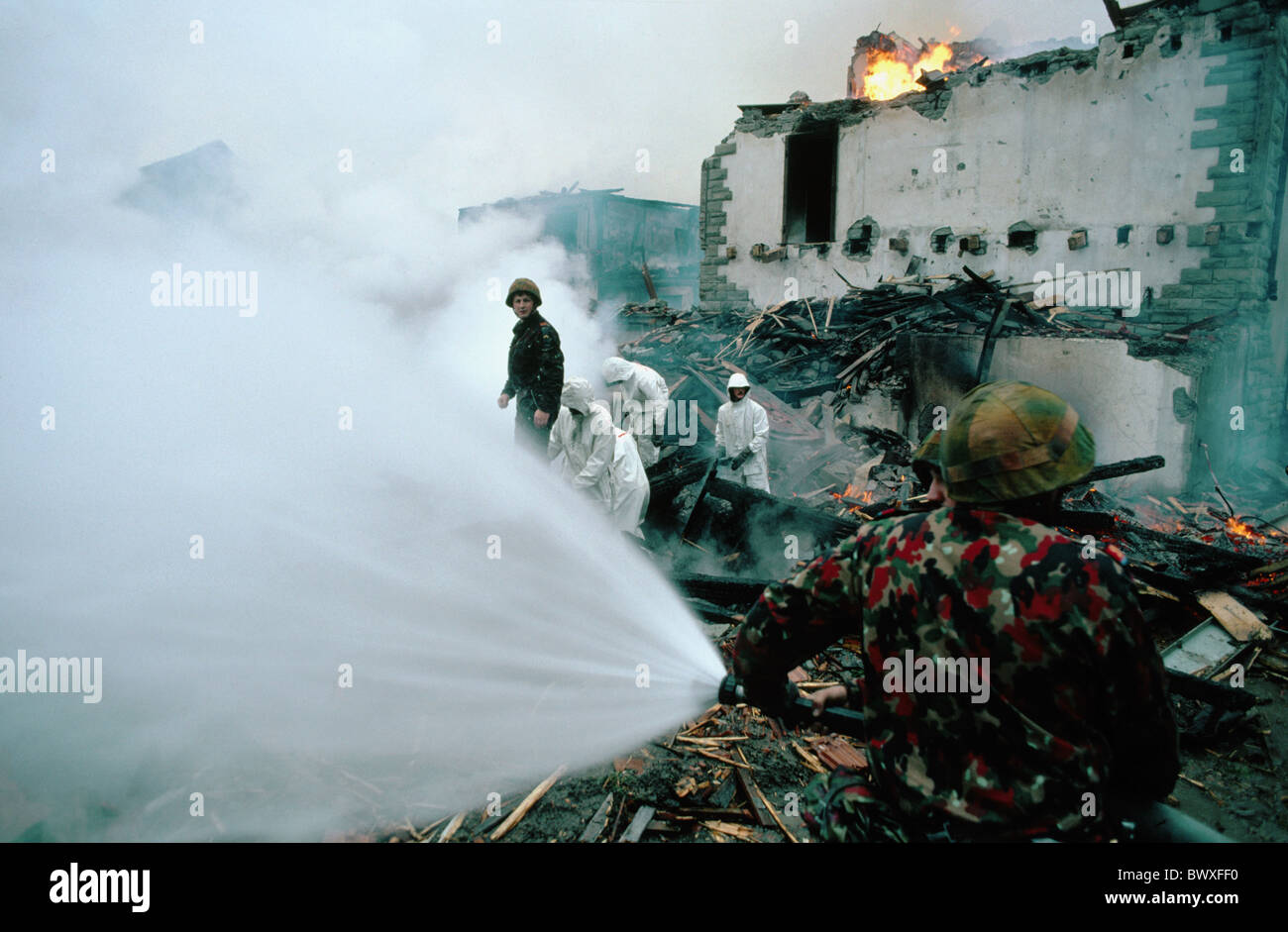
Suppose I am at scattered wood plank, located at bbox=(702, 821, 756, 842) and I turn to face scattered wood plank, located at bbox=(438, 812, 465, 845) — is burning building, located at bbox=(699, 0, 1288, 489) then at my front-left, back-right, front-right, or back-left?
back-right

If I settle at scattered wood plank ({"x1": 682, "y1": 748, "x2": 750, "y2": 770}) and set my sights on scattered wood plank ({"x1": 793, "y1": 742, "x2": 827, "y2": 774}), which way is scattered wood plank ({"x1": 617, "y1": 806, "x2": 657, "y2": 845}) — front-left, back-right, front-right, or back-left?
back-right

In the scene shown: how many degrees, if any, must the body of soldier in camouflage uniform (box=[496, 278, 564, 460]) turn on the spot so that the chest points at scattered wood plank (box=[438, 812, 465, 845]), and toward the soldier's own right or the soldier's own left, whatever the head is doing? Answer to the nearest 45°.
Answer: approximately 45° to the soldier's own left

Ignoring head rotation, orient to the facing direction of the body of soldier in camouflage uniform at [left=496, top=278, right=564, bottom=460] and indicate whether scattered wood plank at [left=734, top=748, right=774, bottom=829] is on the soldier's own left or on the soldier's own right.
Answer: on the soldier's own left

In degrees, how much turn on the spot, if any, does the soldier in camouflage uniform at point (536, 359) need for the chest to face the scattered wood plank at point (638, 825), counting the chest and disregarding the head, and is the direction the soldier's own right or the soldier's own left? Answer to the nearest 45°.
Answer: approximately 45° to the soldier's own left

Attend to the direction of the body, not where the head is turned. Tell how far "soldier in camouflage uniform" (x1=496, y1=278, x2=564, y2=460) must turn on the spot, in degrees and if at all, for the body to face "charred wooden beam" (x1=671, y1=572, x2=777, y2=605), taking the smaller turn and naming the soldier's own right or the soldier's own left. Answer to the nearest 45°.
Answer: approximately 90° to the soldier's own left

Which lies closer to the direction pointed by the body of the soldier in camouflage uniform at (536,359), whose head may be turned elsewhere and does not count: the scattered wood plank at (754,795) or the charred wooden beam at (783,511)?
the scattered wood plank

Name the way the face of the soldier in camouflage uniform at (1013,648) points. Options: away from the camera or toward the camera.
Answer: away from the camera

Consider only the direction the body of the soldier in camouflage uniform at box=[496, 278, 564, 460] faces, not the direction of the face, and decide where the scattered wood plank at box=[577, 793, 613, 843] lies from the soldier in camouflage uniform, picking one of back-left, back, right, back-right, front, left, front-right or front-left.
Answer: front-left

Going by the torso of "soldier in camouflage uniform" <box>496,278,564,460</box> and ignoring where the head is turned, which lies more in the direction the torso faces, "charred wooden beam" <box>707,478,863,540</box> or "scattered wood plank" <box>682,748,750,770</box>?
the scattered wood plank

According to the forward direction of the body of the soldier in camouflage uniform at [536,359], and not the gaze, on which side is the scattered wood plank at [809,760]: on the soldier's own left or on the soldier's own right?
on the soldier's own left

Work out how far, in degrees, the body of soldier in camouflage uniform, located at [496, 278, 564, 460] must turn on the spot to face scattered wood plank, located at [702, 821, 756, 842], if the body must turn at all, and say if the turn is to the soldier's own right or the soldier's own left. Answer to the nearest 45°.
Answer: approximately 45° to the soldier's own left

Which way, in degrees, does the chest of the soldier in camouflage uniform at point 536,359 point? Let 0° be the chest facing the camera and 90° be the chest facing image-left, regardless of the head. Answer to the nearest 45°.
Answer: approximately 45°

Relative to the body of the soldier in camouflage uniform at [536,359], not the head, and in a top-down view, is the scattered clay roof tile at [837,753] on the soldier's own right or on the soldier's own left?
on the soldier's own left

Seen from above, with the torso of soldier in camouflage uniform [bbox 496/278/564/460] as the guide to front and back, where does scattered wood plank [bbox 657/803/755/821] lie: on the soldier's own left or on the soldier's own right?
on the soldier's own left
